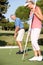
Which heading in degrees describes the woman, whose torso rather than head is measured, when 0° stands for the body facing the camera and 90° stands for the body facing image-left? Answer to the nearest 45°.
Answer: approximately 90°
